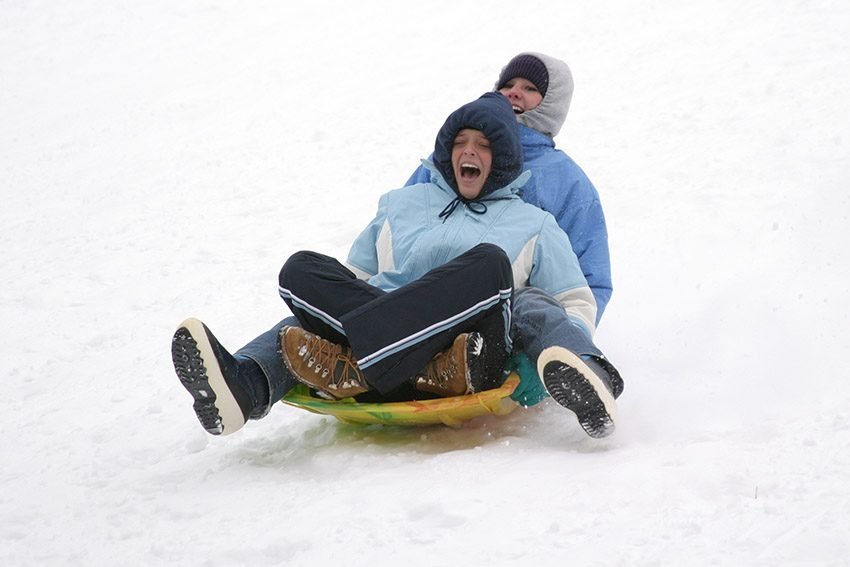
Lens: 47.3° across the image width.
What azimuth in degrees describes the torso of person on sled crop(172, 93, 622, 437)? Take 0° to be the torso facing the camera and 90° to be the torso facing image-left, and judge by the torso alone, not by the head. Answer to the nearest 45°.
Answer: approximately 0°

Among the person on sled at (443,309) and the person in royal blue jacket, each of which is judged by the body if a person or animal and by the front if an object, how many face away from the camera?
0

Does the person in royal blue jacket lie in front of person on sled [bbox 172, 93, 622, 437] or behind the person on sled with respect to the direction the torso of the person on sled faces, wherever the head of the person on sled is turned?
behind

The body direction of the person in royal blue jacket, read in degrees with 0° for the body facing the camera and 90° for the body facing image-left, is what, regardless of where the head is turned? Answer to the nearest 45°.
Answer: approximately 45°
